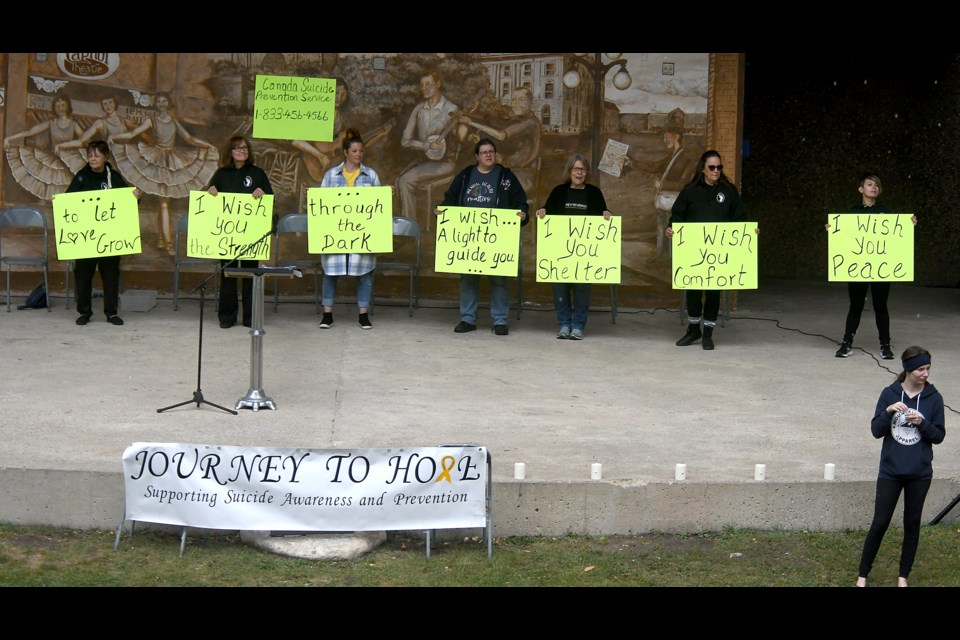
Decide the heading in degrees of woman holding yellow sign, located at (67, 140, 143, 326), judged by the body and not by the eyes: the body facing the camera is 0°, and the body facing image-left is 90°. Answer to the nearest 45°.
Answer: approximately 0°

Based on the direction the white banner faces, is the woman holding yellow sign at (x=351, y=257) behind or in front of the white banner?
behind

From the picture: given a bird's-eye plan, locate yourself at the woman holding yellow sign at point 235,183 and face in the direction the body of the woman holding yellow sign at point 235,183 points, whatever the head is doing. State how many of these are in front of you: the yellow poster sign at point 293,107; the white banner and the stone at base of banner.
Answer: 2

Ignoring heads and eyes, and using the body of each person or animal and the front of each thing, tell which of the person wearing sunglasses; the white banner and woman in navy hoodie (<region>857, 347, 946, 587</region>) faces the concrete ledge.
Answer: the person wearing sunglasses

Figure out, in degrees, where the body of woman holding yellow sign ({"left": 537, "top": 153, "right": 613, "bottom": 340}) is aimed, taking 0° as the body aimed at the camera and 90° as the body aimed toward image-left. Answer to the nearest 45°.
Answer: approximately 0°

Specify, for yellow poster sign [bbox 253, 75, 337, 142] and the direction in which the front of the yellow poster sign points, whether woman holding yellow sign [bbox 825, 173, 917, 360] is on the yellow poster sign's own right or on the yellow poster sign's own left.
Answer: on the yellow poster sign's own left

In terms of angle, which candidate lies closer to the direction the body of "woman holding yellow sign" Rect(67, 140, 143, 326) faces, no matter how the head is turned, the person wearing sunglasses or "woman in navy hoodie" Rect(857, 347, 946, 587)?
the woman in navy hoodie
